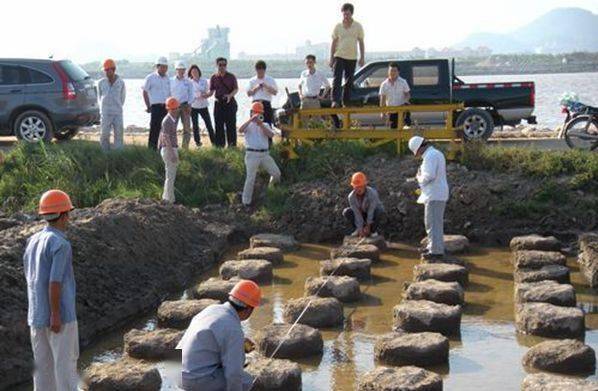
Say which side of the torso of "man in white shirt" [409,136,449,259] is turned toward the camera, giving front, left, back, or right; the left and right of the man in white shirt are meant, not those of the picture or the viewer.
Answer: left

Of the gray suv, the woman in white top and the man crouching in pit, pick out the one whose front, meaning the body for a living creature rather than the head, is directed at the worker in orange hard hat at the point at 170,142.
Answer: the woman in white top

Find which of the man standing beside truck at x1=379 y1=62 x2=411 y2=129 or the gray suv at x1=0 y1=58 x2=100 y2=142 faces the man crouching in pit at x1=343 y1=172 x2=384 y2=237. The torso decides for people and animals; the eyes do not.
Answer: the man standing beside truck

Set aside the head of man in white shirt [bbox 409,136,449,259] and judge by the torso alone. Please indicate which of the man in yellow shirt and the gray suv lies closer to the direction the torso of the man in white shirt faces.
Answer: the gray suv

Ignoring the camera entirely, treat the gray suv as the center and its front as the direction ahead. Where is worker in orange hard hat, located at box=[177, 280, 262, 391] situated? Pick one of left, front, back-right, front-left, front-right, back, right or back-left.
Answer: back-left

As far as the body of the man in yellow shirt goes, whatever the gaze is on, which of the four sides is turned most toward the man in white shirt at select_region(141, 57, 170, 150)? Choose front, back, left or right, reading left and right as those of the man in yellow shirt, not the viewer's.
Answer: right

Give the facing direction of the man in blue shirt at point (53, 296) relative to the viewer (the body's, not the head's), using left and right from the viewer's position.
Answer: facing away from the viewer and to the right of the viewer

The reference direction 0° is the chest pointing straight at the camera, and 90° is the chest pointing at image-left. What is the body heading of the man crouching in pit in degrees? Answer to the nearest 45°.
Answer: approximately 0°

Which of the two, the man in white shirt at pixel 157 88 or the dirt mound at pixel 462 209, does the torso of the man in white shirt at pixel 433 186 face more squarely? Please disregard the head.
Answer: the man in white shirt

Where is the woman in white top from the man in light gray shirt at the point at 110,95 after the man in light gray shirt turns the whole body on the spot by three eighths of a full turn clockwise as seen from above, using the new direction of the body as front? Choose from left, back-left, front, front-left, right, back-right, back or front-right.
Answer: right

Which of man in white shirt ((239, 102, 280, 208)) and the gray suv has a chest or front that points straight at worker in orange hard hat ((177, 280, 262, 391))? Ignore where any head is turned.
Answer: the man in white shirt

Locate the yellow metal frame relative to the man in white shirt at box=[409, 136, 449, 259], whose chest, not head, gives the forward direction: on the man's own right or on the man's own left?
on the man's own right

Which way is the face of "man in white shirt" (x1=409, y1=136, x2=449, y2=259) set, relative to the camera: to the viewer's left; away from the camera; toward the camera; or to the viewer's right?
to the viewer's left
